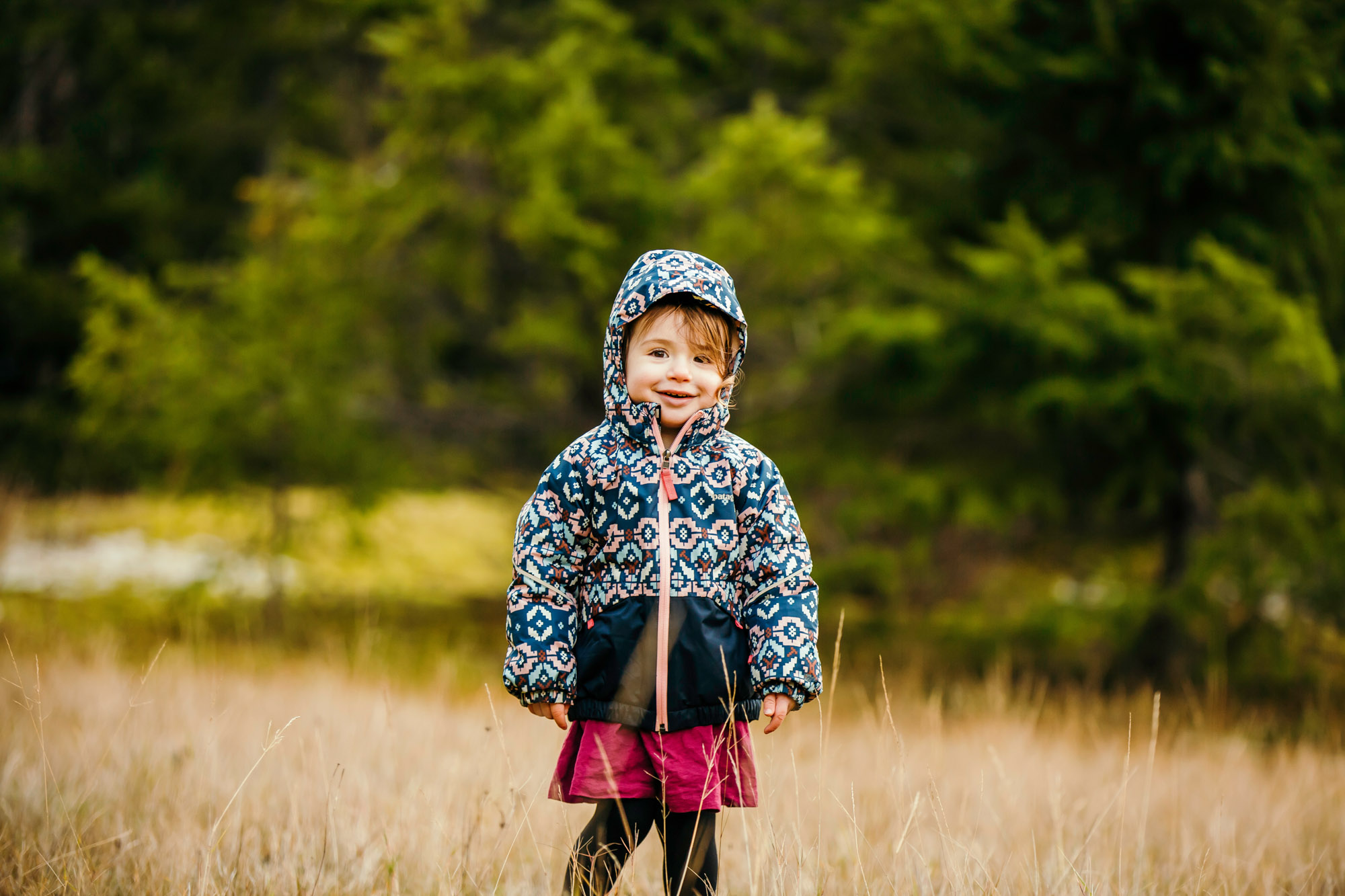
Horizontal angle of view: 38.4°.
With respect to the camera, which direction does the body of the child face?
toward the camera

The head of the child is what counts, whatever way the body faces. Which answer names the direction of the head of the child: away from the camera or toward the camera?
toward the camera

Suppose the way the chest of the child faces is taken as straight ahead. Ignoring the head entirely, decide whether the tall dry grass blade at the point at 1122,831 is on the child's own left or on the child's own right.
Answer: on the child's own left
